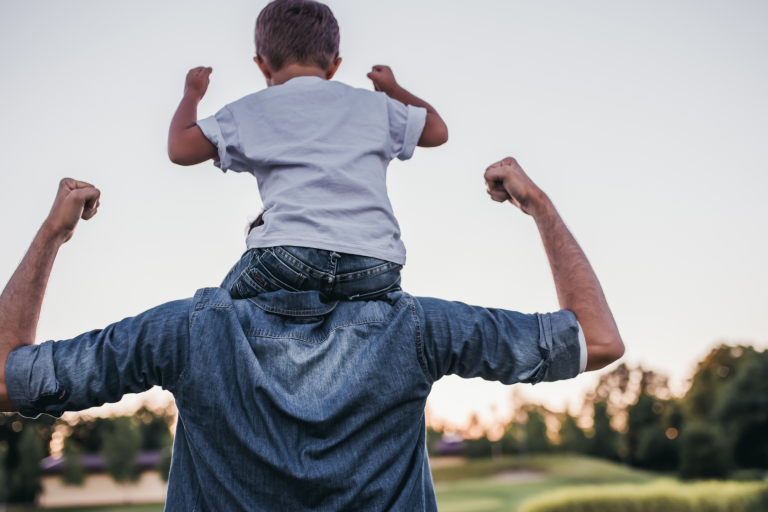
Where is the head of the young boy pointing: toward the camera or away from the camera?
away from the camera

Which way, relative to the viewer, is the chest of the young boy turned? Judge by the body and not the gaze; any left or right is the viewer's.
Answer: facing away from the viewer

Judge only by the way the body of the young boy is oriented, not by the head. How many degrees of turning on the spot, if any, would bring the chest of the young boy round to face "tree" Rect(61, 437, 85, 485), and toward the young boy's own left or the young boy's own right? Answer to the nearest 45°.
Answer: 0° — they already face it

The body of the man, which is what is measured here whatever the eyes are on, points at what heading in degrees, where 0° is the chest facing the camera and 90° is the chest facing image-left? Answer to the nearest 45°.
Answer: approximately 180°
